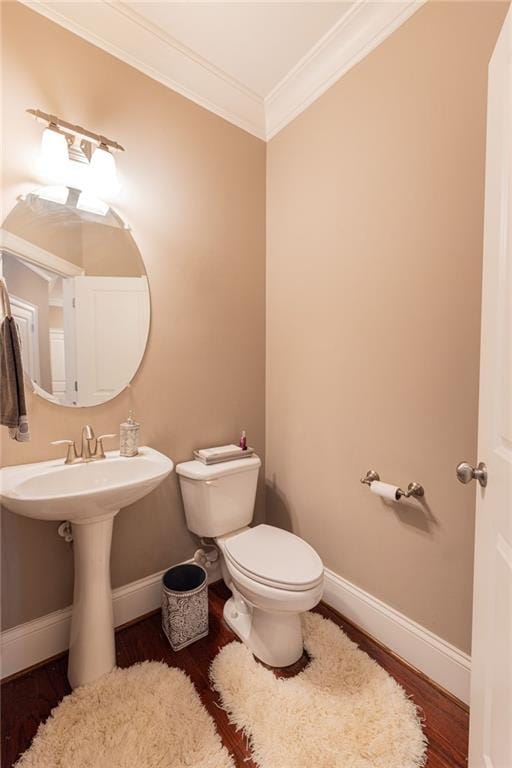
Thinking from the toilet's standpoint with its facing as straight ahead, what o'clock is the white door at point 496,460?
The white door is roughly at 12 o'clock from the toilet.

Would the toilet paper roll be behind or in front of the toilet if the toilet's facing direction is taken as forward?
in front

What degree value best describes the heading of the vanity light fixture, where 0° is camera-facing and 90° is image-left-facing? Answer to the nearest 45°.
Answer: approximately 0°

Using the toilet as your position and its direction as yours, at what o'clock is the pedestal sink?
The pedestal sink is roughly at 4 o'clock from the toilet.

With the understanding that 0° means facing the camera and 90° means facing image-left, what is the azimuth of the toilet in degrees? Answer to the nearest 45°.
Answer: approximately 315°

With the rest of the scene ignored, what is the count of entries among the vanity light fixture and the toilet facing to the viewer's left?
0
